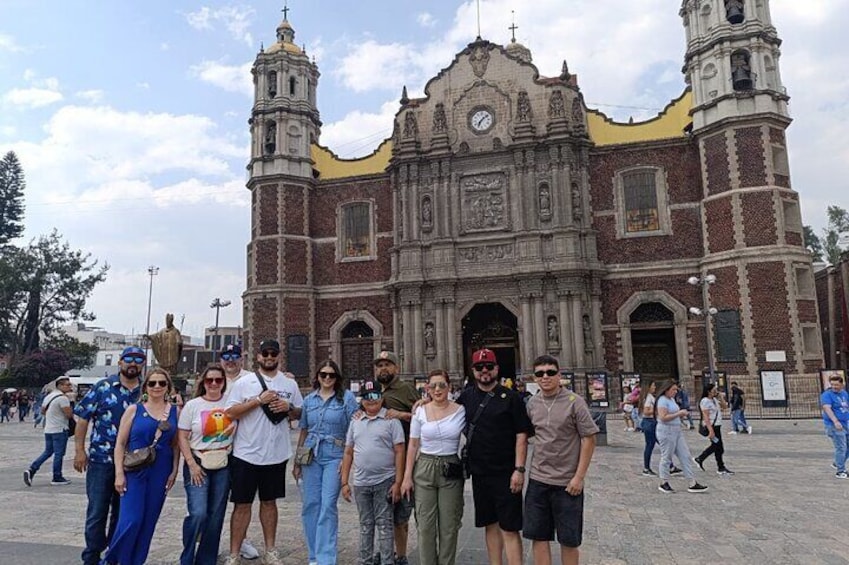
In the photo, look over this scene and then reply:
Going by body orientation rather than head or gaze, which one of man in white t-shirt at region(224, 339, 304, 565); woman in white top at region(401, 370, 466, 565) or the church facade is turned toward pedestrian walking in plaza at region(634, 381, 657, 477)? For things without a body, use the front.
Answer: the church facade

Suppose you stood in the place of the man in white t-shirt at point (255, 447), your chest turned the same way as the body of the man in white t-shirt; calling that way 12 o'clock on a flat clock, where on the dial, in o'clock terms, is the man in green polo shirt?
The man in green polo shirt is roughly at 9 o'clock from the man in white t-shirt.

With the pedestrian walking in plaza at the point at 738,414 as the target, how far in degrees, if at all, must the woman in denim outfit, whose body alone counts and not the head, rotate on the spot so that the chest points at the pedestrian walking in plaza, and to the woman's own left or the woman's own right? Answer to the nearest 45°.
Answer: approximately 135° to the woman's own left

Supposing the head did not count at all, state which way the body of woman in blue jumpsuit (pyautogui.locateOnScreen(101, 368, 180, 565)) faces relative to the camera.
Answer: toward the camera

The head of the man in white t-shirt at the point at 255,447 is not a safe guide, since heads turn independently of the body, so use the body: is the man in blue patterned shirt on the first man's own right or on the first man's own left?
on the first man's own right

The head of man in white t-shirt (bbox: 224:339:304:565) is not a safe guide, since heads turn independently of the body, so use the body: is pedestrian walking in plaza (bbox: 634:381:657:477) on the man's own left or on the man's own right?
on the man's own left

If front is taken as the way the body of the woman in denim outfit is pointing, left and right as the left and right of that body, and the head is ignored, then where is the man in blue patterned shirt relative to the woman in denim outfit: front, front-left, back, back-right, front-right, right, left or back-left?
right

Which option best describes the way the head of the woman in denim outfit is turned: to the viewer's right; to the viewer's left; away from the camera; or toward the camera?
toward the camera

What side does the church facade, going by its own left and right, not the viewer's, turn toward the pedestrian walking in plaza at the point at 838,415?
front

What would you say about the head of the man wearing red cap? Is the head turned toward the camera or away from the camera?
toward the camera

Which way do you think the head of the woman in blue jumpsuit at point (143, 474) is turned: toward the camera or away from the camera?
toward the camera

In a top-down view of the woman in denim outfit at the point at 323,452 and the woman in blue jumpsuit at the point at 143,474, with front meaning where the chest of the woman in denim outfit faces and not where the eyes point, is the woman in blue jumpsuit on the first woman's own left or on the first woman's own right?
on the first woman's own right

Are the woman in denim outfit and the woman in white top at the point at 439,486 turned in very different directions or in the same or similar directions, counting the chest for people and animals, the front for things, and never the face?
same or similar directions

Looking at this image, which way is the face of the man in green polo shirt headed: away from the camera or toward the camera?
toward the camera

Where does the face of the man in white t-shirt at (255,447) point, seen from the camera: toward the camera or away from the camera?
toward the camera

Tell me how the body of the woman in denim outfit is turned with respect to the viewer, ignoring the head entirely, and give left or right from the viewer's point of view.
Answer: facing the viewer

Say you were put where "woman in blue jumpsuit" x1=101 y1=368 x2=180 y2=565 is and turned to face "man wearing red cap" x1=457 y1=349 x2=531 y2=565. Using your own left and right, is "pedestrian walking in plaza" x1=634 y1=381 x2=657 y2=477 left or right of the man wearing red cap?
left

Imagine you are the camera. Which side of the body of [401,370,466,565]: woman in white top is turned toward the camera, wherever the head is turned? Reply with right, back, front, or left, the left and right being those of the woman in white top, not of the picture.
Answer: front

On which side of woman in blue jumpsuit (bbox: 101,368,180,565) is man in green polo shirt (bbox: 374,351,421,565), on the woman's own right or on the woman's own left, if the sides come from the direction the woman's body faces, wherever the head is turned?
on the woman's own left

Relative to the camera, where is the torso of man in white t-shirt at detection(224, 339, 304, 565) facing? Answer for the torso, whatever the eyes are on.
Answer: toward the camera

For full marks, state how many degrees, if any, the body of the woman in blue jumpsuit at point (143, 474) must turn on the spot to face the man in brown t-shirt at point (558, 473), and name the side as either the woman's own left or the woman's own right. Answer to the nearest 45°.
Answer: approximately 45° to the woman's own left
